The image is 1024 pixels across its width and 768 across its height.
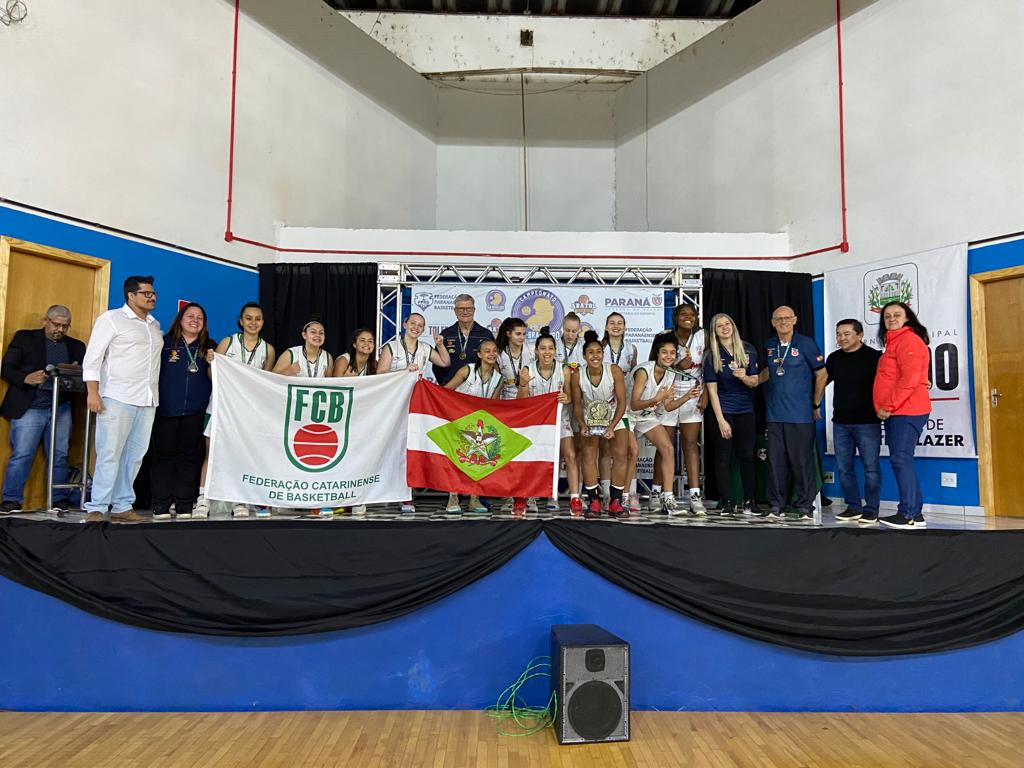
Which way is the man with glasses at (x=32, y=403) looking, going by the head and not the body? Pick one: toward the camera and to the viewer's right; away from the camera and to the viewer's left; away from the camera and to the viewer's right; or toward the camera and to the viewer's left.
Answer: toward the camera and to the viewer's right

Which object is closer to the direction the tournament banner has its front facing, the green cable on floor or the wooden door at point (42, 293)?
the green cable on floor

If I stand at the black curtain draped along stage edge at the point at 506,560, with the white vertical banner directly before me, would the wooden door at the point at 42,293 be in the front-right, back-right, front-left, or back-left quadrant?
back-left

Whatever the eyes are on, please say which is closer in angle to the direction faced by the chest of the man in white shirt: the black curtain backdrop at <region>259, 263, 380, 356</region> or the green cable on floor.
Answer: the green cable on floor

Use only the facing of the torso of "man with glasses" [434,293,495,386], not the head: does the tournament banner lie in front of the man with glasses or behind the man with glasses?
behind

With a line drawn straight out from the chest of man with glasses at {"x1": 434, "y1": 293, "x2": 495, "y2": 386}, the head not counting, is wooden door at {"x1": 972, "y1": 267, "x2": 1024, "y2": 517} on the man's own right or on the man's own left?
on the man's own left

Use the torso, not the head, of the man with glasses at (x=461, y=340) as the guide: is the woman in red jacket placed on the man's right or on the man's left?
on the man's left

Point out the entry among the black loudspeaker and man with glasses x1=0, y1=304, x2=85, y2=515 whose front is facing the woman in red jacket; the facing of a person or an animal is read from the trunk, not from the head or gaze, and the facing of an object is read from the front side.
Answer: the man with glasses

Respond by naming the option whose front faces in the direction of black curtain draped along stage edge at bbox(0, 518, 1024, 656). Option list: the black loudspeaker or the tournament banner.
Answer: the tournament banner

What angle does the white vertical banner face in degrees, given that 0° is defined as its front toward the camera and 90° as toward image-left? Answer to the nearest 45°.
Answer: approximately 45°

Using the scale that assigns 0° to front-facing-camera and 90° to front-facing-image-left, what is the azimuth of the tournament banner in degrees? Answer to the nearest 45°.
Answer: approximately 0°

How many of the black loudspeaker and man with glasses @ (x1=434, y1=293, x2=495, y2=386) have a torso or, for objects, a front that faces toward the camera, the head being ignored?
2
